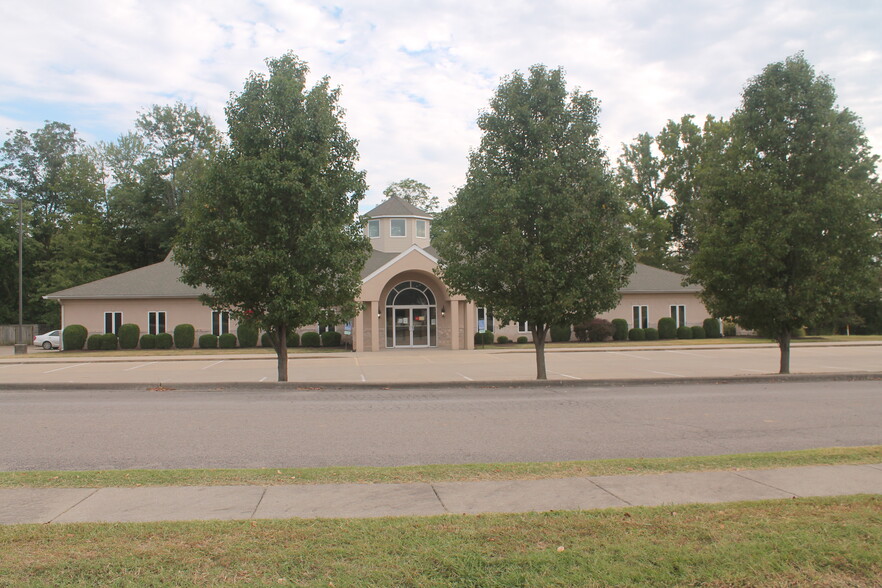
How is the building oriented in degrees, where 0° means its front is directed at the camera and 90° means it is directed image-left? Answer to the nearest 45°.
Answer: approximately 0°

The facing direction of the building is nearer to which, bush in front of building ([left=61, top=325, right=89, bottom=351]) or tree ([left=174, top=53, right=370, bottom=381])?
the tree

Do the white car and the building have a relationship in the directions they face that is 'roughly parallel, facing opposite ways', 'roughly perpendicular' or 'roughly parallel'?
roughly perpendicular

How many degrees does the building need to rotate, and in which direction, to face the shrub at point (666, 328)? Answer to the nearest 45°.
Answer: approximately 90° to its left

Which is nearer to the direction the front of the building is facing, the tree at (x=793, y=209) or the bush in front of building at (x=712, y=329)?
the tree
